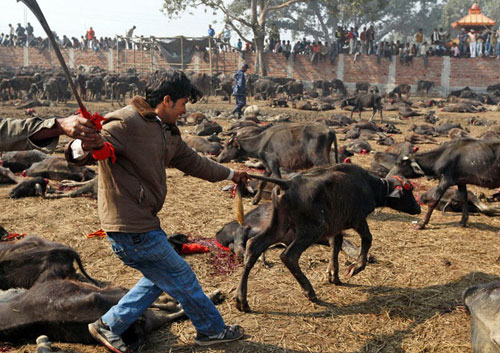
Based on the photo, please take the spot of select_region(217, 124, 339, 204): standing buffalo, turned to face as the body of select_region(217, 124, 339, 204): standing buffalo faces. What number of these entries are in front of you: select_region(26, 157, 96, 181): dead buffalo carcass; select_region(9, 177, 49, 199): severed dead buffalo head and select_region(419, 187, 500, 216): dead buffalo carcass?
2

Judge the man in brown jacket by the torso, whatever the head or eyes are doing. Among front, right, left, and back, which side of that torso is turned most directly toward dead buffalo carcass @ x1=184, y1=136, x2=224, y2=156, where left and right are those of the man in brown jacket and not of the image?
left

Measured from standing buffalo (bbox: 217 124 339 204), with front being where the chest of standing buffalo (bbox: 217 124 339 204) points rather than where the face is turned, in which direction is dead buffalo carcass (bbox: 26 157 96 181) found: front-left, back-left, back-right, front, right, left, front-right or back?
front

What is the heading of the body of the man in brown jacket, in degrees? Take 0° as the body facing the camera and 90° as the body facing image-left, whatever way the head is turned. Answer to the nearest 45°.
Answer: approximately 270°

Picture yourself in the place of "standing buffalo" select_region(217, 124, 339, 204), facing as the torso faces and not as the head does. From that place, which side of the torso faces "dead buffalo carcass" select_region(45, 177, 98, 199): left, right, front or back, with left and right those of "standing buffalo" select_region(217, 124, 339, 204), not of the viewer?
front

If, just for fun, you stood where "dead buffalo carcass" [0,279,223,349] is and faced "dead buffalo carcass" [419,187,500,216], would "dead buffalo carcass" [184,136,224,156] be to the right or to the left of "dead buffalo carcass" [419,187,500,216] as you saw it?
left

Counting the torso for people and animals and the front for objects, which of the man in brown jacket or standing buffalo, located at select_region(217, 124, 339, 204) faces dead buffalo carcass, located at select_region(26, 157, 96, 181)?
standing buffalo, located at select_region(217, 124, 339, 204)

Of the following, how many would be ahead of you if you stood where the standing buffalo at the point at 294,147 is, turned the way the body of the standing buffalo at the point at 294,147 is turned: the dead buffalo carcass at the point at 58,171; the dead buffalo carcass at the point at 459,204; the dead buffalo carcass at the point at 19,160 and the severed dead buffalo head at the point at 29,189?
3

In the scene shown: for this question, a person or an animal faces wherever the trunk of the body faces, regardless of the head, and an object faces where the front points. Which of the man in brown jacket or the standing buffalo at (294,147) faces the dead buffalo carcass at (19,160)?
the standing buffalo at (294,147)

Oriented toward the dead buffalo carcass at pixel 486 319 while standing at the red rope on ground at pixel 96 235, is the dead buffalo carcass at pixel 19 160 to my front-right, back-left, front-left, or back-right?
back-left

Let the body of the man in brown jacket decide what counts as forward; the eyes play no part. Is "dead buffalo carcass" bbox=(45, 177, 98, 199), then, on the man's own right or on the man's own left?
on the man's own left

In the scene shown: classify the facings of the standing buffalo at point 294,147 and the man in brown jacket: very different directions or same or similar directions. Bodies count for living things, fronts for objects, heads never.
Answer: very different directions

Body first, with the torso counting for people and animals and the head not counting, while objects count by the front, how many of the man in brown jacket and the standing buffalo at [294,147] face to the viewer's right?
1

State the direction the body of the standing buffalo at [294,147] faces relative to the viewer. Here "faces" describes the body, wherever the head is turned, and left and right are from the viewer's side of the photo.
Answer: facing to the left of the viewer

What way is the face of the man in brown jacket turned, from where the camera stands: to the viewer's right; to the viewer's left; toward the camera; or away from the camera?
to the viewer's right
